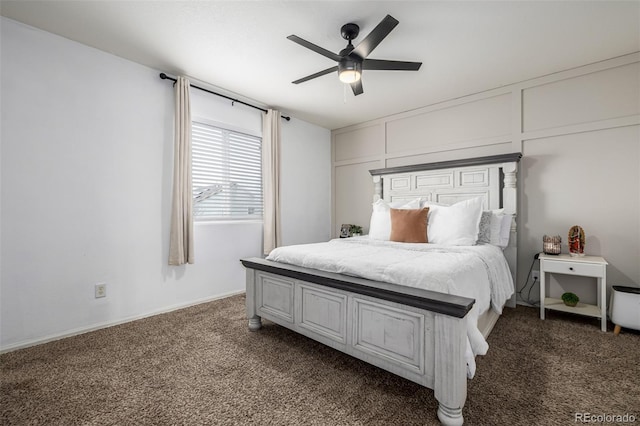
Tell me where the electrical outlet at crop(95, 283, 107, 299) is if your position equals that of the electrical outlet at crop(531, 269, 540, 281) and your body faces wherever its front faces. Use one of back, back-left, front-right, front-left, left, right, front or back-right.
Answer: front-right

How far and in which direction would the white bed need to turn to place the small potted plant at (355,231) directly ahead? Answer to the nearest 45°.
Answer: approximately 135° to its right

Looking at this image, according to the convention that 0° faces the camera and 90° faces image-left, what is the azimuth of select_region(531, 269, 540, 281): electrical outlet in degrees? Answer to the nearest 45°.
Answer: approximately 0°

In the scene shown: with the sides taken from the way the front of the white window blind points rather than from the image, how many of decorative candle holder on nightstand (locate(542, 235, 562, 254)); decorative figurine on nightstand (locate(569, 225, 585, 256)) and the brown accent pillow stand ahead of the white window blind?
3

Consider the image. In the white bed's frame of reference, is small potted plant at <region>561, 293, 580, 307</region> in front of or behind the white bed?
behind

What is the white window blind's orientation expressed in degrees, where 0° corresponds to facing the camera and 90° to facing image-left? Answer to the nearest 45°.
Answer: approximately 315°

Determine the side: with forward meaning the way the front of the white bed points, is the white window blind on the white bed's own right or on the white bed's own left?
on the white bed's own right

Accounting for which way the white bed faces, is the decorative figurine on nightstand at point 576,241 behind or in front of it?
behind

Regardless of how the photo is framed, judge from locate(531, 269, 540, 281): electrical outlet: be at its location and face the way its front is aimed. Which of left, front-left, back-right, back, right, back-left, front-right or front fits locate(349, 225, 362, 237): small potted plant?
right

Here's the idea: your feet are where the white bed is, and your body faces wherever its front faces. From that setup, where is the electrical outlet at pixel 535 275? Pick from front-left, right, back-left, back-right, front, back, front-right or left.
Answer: back

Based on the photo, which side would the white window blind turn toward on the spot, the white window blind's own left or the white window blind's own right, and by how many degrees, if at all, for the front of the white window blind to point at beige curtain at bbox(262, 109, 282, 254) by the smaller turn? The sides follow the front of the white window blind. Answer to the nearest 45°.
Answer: approximately 45° to the white window blind's own left

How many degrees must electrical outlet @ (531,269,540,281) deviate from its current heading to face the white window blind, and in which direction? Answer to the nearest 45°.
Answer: approximately 45° to its right

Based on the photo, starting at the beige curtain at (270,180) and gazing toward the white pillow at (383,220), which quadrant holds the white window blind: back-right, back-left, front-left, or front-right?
back-right
